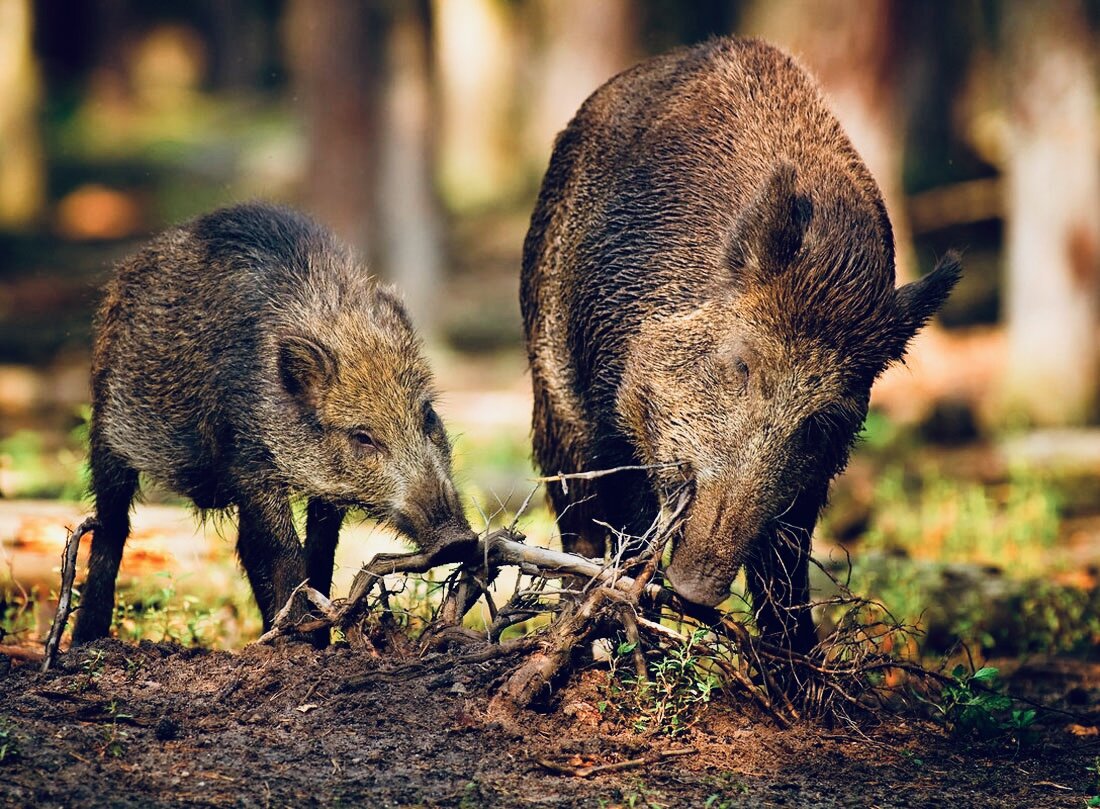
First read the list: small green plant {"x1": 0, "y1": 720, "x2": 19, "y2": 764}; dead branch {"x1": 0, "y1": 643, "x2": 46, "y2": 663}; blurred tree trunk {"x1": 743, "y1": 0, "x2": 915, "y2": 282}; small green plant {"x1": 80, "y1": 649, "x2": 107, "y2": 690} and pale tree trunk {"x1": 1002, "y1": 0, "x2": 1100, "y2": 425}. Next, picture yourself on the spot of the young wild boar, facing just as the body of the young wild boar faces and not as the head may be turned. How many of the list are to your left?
2

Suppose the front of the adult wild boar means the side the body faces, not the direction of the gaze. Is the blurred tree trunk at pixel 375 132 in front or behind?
behind

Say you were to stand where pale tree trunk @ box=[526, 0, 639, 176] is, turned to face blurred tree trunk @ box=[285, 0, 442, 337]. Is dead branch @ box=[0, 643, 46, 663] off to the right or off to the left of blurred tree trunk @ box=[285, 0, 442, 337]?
left

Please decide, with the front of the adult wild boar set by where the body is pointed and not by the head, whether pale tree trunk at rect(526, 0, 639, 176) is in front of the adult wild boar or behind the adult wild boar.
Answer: behind

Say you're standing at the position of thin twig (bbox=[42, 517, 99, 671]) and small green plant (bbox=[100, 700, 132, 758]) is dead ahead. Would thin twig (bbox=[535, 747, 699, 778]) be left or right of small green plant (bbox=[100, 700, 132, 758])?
left

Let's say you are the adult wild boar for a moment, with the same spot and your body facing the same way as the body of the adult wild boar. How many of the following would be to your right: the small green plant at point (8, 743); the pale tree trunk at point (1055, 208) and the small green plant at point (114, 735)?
2

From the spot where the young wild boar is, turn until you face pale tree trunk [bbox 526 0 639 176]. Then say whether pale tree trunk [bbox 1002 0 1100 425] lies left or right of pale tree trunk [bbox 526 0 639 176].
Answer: right

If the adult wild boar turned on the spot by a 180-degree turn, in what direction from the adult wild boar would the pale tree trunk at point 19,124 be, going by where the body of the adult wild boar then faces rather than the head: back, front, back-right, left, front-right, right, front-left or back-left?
front

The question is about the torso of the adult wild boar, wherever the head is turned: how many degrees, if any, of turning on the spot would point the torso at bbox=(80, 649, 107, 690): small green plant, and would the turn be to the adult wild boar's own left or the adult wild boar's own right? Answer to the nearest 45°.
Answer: approximately 90° to the adult wild boar's own right

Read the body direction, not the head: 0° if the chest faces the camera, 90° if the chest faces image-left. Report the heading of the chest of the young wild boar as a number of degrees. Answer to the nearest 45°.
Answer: approximately 315°

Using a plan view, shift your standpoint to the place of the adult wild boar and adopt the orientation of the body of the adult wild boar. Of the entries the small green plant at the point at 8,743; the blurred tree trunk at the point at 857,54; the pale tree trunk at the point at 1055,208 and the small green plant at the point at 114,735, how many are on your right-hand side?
2

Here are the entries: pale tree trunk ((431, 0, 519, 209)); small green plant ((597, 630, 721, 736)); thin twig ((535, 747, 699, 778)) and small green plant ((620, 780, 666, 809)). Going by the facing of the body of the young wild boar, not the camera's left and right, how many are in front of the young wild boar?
3
